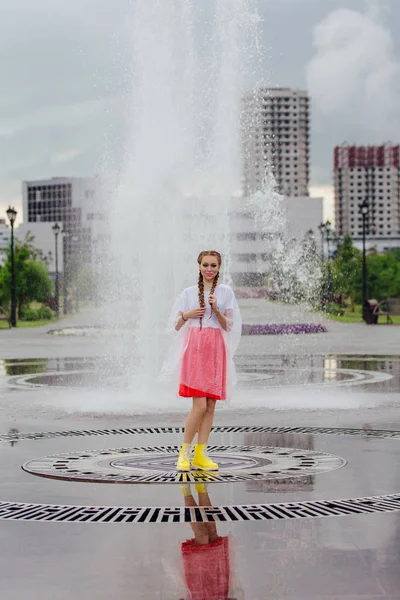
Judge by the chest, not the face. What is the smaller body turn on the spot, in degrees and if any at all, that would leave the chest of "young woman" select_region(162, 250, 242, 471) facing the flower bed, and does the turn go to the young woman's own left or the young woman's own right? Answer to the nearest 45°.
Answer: approximately 180°

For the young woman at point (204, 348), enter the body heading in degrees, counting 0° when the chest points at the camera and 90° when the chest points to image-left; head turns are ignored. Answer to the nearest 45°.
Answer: approximately 0°
